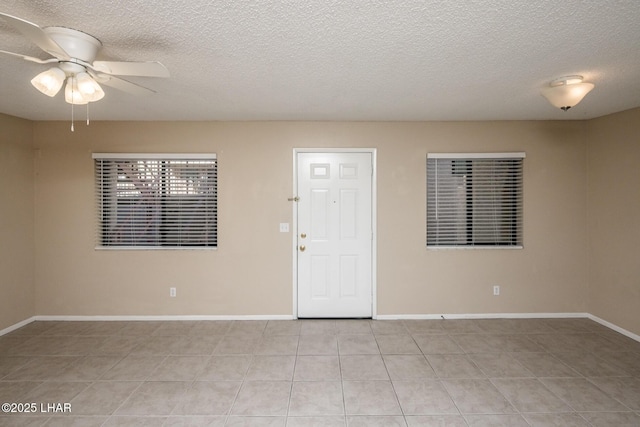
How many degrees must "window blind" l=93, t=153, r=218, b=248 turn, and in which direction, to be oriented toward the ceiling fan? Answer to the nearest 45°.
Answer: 0° — it already faces it

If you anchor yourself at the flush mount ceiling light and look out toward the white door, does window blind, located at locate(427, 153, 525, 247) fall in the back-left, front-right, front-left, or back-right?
front-right

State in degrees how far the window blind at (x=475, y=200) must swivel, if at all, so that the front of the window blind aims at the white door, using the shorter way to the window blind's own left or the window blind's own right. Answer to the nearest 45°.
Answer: approximately 45° to the window blind's own right

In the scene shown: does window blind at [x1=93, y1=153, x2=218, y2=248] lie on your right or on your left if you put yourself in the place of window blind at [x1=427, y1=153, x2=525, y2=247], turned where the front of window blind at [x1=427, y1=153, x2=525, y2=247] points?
on your right

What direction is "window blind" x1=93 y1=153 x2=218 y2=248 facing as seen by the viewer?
toward the camera

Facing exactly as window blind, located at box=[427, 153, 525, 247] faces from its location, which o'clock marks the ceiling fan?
The ceiling fan is roughly at 1 o'clock from the window blind.

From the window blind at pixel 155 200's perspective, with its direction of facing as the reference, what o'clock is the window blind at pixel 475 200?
the window blind at pixel 475 200 is roughly at 10 o'clock from the window blind at pixel 155 200.

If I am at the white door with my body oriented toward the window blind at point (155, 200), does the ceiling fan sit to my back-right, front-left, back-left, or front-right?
front-left

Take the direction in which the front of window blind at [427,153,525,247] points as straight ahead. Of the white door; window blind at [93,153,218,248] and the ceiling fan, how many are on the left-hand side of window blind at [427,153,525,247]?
0

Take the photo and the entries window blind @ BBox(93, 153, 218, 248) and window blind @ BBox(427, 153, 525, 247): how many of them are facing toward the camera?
2

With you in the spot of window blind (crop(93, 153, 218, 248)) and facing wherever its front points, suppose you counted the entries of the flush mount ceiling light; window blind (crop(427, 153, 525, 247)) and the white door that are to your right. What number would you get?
0

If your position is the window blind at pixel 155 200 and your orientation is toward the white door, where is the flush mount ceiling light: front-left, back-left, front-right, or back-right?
front-right

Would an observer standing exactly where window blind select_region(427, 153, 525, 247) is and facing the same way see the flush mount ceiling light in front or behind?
in front
